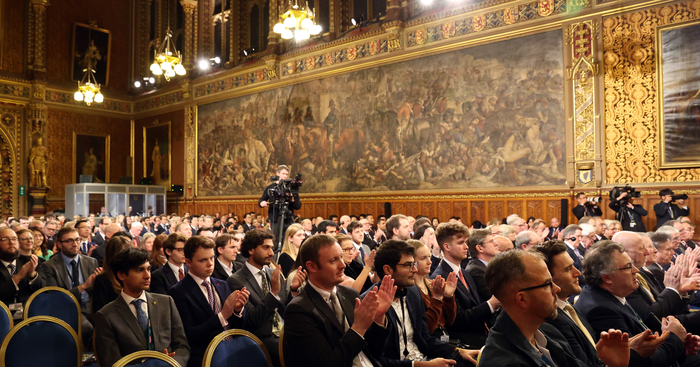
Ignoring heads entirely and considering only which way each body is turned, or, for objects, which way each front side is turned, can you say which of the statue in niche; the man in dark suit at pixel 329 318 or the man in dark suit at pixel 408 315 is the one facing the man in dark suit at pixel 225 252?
the statue in niche

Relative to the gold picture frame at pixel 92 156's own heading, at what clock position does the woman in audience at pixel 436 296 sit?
The woman in audience is roughly at 12 o'clock from the gold picture frame.

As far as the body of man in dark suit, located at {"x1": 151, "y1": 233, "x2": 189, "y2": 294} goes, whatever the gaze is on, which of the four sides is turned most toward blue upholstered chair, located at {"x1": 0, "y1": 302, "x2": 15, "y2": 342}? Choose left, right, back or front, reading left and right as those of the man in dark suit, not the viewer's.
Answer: right

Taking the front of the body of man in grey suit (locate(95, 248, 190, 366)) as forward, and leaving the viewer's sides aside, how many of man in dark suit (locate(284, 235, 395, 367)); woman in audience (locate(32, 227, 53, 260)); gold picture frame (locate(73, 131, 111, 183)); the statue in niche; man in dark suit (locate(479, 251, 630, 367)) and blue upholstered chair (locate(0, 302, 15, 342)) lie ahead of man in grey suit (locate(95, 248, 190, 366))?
2

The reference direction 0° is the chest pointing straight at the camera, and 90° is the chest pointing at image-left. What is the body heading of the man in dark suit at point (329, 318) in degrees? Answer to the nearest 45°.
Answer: approximately 315°

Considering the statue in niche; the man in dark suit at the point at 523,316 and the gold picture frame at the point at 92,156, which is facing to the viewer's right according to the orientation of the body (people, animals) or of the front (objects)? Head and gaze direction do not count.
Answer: the man in dark suit

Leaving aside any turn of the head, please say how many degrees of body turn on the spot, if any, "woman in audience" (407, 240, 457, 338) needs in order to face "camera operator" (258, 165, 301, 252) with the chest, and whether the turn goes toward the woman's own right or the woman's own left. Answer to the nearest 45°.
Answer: approximately 180°

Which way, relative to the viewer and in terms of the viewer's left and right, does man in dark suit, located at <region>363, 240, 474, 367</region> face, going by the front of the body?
facing the viewer and to the right of the viewer

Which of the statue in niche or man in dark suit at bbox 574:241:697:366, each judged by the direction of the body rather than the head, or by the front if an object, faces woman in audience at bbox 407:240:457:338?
the statue in niche

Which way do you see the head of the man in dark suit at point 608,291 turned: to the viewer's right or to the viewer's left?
to the viewer's right

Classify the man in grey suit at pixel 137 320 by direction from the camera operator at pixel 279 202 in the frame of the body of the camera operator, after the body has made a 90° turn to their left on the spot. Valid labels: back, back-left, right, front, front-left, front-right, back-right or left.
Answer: back-right

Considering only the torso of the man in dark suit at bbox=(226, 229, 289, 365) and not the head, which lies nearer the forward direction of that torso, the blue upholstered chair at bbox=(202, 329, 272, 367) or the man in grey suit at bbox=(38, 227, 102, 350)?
the blue upholstered chair

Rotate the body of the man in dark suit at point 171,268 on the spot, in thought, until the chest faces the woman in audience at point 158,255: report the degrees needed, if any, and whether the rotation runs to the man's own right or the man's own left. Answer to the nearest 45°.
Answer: approximately 135° to the man's own left

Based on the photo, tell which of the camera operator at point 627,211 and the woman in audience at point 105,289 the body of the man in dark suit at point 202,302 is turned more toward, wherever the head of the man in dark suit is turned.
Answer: the camera operator
